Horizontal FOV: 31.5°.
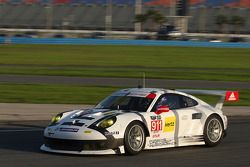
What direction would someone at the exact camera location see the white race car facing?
facing the viewer and to the left of the viewer
